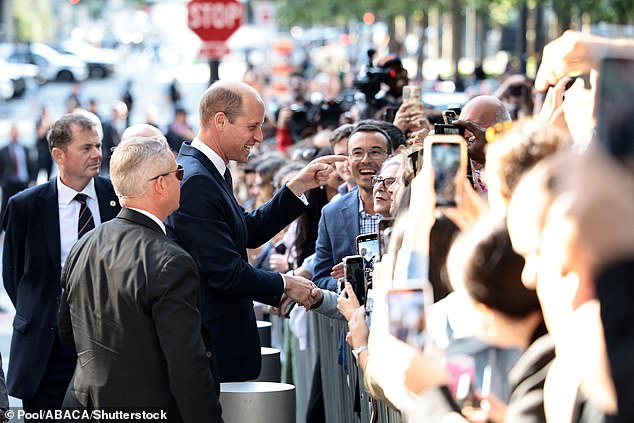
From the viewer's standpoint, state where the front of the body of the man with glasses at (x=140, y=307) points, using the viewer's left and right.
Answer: facing away from the viewer and to the right of the viewer

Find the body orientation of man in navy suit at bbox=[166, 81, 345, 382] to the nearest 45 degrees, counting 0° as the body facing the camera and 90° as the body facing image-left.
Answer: approximately 270°

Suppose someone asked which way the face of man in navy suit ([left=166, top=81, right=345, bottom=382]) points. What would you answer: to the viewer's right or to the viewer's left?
to the viewer's right

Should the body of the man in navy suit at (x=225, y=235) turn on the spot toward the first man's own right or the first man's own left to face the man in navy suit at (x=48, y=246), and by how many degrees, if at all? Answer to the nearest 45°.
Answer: approximately 135° to the first man's own left

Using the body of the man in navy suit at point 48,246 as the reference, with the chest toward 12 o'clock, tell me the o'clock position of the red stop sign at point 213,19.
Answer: The red stop sign is roughly at 8 o'clock from the man in navy suit.

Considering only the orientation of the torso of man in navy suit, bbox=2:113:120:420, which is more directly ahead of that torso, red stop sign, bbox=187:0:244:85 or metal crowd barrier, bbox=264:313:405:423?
the metal crowd barrier

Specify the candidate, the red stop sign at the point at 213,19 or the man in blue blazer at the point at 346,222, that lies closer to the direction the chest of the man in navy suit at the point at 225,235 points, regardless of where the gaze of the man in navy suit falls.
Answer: the man in blue blazer

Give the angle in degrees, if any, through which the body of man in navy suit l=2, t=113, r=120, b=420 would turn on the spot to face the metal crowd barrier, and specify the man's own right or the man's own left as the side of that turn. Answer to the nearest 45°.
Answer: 0° — they already face it

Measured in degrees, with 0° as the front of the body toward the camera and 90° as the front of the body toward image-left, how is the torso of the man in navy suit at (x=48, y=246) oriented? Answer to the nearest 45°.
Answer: approximately 315°
